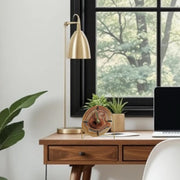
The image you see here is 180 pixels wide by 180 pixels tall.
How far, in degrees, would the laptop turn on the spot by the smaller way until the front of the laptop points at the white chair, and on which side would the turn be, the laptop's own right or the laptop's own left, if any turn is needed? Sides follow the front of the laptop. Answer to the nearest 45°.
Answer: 0° — it already faces it

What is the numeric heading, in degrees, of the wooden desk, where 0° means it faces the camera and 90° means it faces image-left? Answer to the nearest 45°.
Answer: approximately 0°

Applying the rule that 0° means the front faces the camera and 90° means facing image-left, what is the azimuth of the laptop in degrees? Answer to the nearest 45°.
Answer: approximately 0°

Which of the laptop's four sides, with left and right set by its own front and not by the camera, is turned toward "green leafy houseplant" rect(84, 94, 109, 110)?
right

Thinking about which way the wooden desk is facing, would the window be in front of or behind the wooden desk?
behind
